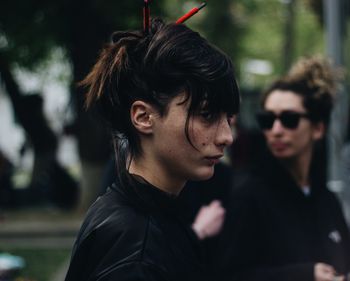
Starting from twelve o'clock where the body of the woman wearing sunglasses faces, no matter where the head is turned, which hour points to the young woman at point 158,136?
The young woman is roughly at 2 o'clock from the woman wearing sunglasses.

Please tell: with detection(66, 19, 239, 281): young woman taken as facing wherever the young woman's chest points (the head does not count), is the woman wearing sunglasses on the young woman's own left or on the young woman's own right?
on the young woman's own left

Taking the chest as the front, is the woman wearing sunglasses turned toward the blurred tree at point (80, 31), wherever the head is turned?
no

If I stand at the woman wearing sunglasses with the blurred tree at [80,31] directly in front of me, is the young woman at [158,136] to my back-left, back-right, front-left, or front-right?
back-left

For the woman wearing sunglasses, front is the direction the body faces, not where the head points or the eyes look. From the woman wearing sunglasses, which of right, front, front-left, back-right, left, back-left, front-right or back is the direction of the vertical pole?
back-left

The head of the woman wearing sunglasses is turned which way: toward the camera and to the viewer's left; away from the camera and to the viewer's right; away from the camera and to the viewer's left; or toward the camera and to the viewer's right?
toward the camera and to the viewer's left

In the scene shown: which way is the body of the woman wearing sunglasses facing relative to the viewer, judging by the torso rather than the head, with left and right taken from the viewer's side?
facing the viewer and to the right of the viewer

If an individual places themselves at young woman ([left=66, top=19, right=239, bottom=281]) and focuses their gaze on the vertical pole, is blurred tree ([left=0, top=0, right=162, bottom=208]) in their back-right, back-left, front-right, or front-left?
front-left

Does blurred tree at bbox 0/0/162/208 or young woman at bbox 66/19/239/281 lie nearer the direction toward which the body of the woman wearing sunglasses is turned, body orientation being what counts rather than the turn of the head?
the young woman

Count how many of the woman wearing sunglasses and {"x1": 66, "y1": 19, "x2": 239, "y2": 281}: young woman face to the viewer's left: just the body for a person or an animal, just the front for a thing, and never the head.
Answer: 0
